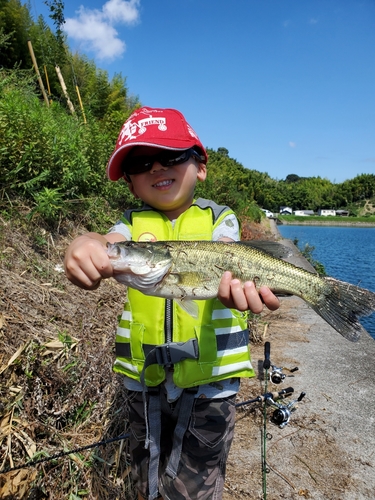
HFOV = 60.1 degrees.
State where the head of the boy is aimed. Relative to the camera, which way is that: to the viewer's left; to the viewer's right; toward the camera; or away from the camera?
toward the camera

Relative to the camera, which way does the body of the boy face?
toward the camera
